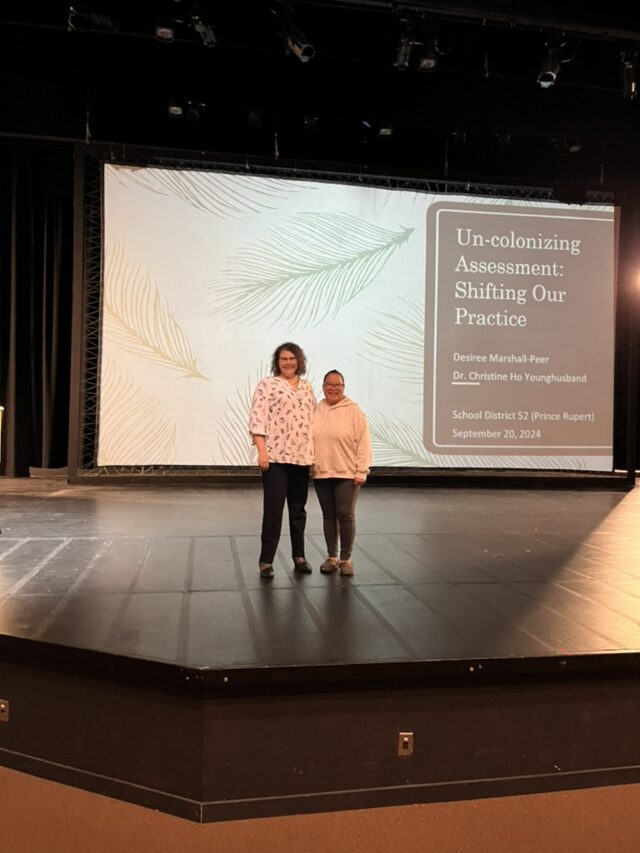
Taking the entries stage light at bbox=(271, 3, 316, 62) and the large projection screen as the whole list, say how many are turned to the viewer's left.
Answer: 0

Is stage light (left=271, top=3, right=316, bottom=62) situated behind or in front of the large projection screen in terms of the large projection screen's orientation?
in front

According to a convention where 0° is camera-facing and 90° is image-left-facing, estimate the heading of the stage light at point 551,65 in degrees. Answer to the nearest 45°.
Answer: approximately 45°
